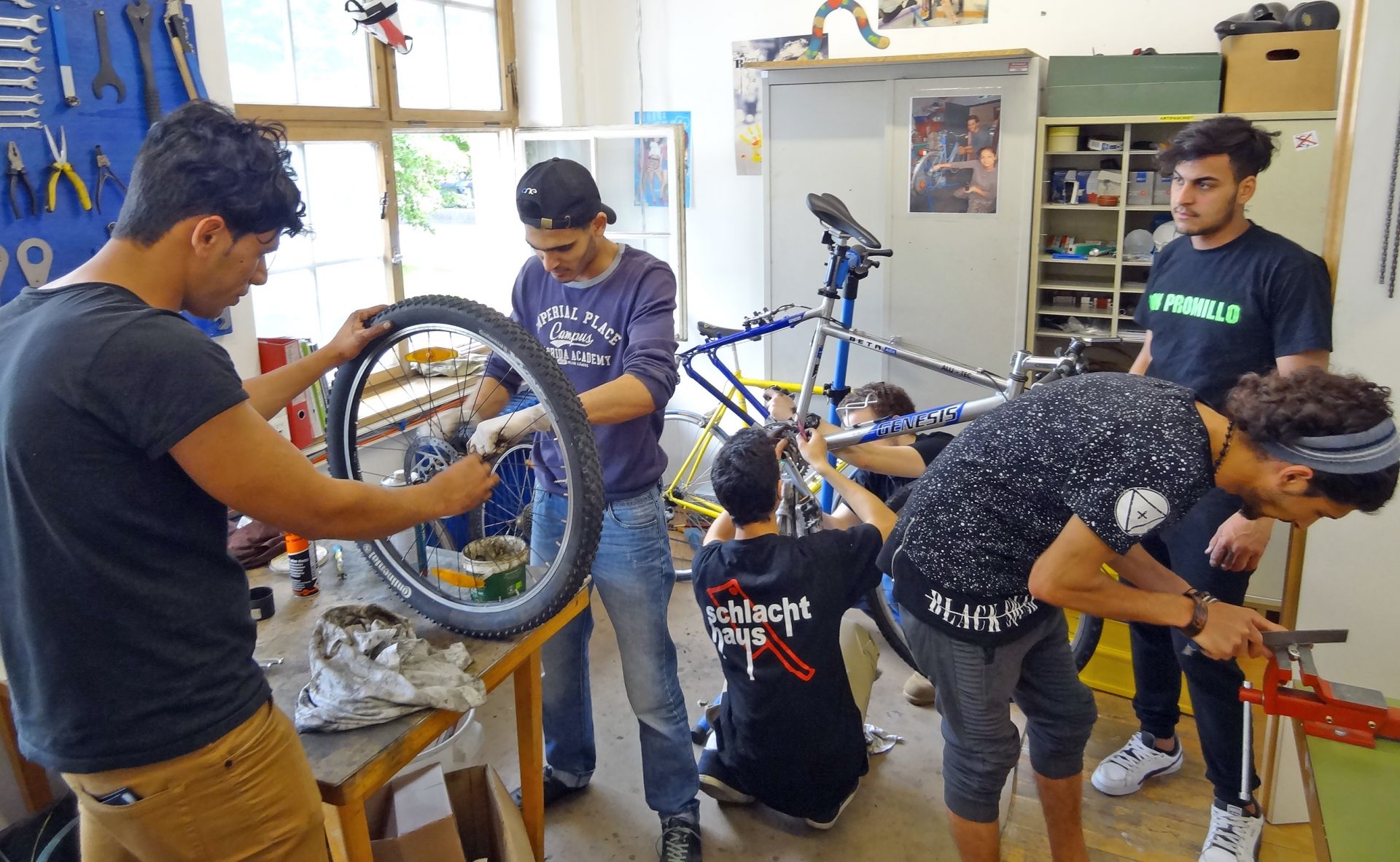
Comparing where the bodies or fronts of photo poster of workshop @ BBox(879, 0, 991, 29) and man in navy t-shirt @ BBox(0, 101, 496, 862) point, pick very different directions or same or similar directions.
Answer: very different directions

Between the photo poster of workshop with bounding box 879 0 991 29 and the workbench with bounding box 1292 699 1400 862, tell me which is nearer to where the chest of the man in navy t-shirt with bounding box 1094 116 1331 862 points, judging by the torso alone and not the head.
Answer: the workbench

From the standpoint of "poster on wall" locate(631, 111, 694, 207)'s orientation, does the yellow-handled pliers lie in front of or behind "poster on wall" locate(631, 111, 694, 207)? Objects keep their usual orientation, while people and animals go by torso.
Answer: in front

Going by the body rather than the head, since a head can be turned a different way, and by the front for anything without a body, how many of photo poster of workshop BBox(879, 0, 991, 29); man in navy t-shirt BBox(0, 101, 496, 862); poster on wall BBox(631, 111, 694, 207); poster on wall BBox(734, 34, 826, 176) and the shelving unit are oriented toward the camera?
4

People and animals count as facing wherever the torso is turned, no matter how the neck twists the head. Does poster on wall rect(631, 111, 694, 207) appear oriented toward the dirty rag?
yes

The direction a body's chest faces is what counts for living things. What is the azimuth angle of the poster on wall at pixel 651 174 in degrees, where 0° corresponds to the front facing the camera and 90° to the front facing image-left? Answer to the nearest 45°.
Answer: approximately 0°

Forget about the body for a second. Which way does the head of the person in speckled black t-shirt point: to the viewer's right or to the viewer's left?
to the viewer's right

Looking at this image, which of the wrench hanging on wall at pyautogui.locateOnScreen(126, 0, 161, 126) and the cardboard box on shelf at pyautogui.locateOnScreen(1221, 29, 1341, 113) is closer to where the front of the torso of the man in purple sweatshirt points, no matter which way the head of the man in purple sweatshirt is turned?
the wrench hanging on wall

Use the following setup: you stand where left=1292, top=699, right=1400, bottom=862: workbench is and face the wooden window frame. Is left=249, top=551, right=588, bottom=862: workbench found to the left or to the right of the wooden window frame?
left

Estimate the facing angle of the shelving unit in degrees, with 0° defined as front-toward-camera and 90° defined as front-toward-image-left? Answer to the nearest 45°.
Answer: approximately 0°
